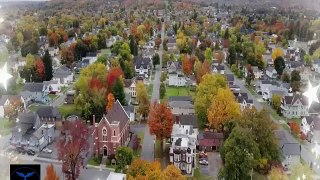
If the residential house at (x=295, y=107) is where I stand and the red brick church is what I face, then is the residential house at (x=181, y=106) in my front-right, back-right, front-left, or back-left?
front-right

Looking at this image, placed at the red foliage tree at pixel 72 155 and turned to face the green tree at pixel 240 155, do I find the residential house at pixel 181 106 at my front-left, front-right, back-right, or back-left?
front-left

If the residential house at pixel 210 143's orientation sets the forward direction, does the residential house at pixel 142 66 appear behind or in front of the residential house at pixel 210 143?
behind

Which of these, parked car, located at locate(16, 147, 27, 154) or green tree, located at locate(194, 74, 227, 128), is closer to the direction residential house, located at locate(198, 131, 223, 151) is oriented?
the parked car

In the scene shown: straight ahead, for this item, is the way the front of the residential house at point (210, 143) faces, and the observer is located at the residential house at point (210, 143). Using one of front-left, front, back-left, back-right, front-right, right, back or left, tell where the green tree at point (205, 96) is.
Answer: back

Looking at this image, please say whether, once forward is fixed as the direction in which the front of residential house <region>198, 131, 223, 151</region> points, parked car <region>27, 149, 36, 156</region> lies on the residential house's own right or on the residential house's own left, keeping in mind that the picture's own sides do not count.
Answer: on the residential house's own right

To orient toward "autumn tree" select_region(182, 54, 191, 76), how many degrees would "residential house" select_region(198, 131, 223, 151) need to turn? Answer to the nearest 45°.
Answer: approximately 180°

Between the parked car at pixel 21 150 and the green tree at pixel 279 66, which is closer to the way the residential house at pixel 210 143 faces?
the parked car

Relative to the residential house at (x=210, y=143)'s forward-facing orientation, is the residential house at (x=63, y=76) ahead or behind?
behind

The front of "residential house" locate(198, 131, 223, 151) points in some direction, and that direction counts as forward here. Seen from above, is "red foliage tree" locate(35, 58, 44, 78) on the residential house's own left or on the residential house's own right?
on the residential house's own right

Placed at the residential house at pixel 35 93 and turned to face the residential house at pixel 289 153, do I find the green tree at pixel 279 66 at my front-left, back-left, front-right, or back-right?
front-left

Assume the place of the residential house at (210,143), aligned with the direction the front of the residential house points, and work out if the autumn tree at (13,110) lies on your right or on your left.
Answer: on your right

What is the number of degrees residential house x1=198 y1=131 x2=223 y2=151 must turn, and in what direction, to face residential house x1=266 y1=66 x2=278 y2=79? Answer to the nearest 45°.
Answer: approximately 180°

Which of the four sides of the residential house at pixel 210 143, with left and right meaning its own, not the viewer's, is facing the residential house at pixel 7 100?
right

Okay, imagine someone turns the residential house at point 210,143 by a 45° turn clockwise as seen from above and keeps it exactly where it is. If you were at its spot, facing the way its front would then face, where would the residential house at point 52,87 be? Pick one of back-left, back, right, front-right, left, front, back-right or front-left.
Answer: right
